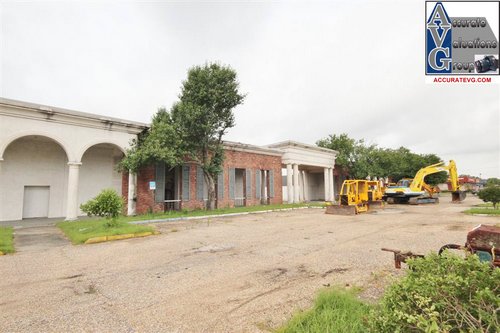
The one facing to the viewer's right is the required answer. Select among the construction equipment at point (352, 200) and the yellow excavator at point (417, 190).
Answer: the yellow excavator

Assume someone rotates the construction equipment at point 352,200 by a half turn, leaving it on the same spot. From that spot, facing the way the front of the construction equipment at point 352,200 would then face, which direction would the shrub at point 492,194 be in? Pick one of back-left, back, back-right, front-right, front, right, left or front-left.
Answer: front-right

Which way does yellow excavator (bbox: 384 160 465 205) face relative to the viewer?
to the viewer's right

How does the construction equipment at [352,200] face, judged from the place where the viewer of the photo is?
facing the viewer and to the left of the viewer

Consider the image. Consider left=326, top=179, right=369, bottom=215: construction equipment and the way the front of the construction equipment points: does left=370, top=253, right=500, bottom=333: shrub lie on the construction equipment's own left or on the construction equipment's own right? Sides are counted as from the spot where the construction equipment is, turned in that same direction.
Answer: on the construction equipment's own left

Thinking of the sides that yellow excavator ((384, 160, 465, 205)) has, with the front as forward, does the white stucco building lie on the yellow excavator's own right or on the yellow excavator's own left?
on the yellow excavator's own right

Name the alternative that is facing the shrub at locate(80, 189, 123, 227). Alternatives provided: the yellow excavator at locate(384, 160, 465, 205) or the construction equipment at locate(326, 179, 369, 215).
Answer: the construction equipment

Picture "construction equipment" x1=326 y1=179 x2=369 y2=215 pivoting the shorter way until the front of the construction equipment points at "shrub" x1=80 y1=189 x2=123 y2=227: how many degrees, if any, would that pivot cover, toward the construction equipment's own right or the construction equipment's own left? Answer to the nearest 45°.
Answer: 0° — it already faces it

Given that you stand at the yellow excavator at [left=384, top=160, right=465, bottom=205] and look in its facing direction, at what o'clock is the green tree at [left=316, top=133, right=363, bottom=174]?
The green tree is roughly at 7 o'clock from the yellow excavator.

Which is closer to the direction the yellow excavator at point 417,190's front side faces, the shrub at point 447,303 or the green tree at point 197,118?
the shrub

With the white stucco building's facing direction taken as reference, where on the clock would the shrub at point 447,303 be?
The shrub is roughly at 1 o'clock from the white stucco building.

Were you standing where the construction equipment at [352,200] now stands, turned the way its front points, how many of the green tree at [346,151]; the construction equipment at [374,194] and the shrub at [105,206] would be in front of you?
1

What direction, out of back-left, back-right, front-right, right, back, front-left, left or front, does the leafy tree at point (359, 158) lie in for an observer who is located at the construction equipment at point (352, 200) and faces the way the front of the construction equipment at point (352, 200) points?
back-right

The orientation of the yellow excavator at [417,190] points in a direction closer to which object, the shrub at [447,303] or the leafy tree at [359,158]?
the shrub

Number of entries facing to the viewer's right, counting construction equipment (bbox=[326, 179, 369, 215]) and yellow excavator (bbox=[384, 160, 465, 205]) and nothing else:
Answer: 1

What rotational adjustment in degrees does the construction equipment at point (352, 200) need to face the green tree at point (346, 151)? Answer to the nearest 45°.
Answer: approximately 135° to its right
